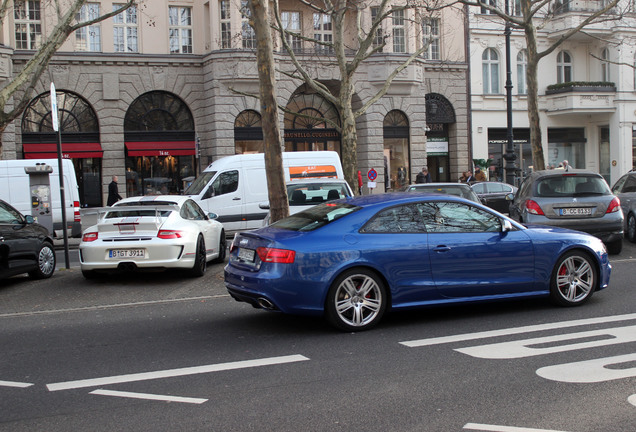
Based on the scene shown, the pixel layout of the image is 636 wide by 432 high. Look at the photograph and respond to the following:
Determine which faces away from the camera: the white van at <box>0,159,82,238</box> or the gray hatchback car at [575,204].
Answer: the gray hatchback car

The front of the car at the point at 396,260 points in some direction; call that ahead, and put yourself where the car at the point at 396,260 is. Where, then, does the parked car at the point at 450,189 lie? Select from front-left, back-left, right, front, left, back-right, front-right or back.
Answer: front-left

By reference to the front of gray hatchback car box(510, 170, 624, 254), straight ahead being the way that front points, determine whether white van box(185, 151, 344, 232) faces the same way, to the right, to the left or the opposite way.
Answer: to the left

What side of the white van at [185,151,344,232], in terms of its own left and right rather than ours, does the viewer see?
left

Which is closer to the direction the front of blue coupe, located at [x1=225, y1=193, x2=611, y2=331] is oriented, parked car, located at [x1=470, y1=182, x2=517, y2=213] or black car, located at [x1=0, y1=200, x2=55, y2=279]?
the parked car

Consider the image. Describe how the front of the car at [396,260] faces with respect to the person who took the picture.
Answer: facing away from the viewer and to the right of the viewer

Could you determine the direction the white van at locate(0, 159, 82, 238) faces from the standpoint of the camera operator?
facing to the left of the viewer

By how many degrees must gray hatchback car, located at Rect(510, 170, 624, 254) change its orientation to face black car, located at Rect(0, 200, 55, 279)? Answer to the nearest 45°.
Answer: approximately 135° to its left

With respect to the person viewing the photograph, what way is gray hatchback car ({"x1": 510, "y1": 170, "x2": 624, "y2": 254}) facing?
facing away from the viewer

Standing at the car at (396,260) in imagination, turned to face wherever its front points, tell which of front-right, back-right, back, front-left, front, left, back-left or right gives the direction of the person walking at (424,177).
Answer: front-left

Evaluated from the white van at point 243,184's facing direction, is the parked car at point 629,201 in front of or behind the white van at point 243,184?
behind

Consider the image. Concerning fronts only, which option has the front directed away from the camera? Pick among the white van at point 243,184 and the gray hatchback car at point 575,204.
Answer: the gray hatchback car
